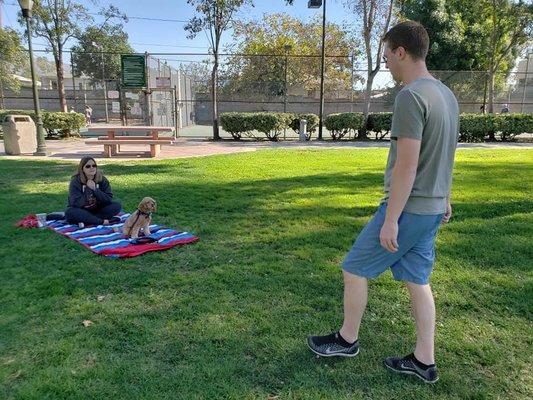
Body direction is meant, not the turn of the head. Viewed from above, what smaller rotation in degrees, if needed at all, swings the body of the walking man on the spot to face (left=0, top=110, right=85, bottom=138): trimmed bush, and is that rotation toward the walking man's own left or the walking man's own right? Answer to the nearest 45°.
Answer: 0° — they already face it

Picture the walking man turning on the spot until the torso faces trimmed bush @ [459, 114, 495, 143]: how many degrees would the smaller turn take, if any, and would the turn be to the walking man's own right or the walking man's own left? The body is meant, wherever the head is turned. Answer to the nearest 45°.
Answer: approximately 45° to the walking man's own right

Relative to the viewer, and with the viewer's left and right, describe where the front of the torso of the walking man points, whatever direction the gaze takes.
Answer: facing away from the viewer and to the left of the viewer

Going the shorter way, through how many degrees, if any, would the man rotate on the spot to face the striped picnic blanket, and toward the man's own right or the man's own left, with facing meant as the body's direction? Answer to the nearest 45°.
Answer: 0° — they already face it

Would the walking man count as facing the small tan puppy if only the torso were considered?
yes

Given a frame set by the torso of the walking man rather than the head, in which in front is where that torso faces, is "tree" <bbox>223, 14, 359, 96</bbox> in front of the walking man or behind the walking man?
in front

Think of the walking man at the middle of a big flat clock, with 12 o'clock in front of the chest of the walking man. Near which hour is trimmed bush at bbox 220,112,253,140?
The trimmed bush is roughly at 1 o'clock from the walking man.

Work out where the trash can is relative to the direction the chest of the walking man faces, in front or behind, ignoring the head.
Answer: in front

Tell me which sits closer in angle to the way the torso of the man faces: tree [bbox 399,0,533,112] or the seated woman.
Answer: the seated woman

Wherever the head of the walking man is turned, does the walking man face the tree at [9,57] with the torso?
yes

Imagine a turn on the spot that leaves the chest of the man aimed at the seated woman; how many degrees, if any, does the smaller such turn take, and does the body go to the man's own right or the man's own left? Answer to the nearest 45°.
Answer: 0° — they already face them
